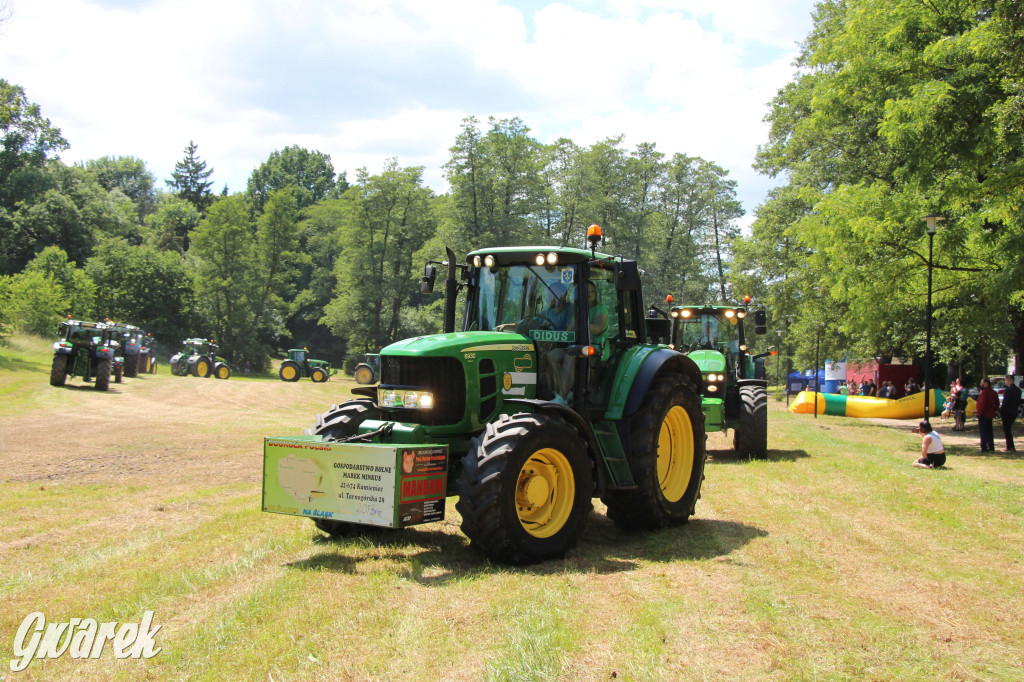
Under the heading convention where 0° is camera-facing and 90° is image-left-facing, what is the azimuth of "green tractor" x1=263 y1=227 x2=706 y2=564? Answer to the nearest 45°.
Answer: approximately 45°

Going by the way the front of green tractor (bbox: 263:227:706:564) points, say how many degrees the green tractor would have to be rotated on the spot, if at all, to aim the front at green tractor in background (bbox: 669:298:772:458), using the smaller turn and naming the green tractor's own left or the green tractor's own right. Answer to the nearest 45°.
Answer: approximately 180°

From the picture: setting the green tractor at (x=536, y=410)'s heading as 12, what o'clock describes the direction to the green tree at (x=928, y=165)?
The green tree is roughly at 6 o'clock from the green tractor.

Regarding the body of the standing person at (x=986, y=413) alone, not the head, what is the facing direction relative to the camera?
to the viewer's left

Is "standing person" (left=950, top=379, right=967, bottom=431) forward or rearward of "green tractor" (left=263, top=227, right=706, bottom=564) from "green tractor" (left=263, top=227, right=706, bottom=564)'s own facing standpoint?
rearward

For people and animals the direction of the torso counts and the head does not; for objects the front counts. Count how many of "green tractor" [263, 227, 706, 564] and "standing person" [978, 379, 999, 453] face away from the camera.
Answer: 0

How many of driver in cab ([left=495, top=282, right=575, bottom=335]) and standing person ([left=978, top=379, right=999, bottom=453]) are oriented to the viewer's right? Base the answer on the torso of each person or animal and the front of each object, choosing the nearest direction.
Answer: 0

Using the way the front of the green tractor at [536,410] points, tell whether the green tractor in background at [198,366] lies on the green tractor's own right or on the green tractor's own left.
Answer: on the green tractor's own right

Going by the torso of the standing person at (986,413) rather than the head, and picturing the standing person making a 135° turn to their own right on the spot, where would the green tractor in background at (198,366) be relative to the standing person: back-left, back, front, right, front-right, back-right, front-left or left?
back-left

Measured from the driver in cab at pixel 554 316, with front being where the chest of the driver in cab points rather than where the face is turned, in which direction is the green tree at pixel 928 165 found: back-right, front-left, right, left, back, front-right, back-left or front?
back

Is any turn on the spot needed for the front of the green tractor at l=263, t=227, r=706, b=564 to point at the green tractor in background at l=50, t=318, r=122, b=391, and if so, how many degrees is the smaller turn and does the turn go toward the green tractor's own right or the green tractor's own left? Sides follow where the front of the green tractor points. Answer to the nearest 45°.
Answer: approximately 90° to the green tractor's own right
